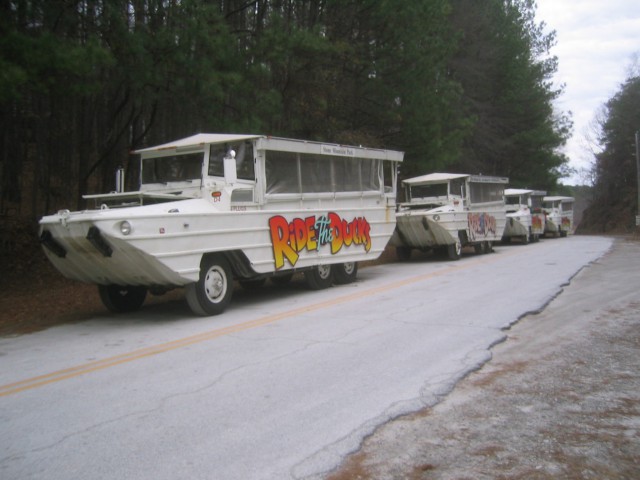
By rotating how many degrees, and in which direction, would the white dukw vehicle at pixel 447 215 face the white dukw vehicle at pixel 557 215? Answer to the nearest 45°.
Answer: approximately 135° to its right

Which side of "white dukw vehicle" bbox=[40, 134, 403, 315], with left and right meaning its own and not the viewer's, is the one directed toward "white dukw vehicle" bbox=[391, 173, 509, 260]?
back

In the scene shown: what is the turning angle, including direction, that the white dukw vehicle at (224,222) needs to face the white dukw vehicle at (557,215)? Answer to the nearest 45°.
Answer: approximately 180°

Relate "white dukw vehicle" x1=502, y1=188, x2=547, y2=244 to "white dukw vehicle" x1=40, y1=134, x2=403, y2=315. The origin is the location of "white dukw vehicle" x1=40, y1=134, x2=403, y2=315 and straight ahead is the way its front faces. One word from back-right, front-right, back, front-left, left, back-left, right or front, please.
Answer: back

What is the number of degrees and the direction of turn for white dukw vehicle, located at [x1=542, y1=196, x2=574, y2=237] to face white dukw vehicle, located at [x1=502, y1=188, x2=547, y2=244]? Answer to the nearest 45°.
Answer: approximately 45° to its left

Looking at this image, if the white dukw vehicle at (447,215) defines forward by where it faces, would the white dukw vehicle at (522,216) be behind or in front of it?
behind

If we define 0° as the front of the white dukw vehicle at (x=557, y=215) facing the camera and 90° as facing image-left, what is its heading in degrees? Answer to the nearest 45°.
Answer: approximately 45°

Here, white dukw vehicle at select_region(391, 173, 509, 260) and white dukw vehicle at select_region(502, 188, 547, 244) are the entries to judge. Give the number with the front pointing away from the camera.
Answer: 0

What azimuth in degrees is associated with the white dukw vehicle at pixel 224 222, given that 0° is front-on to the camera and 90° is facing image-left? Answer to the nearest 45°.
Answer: approximately 45°
